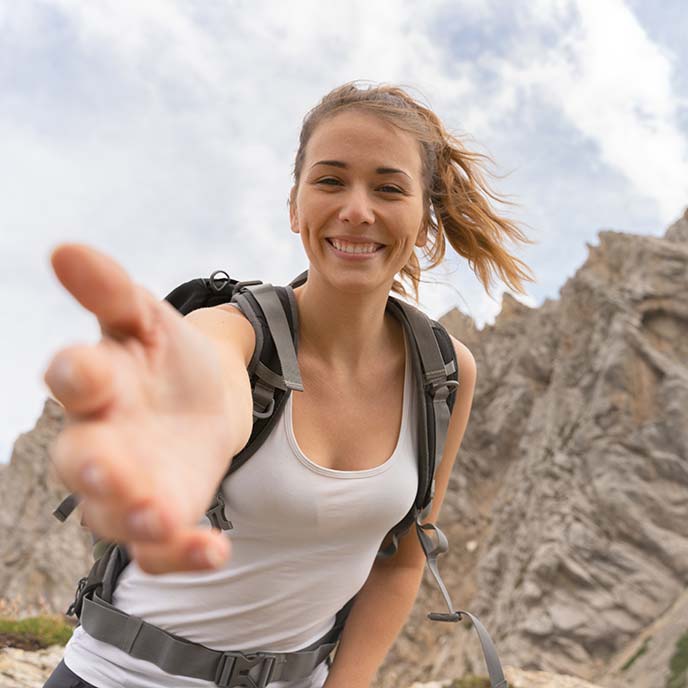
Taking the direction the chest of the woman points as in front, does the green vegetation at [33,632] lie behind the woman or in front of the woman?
behind

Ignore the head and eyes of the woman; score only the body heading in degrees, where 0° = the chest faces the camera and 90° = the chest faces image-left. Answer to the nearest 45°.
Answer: approximately 0°

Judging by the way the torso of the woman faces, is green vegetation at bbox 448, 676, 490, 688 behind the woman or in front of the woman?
behind
